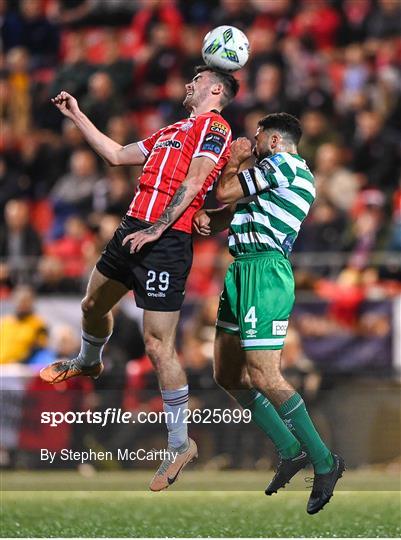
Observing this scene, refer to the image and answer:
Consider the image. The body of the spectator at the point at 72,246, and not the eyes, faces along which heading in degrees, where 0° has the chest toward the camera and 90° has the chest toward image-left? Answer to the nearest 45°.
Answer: approximately 0°

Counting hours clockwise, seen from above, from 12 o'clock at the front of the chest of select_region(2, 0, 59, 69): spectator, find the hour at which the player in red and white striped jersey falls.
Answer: The player in red and white striped jersey is roughly at 12 o'clock from the spectator.

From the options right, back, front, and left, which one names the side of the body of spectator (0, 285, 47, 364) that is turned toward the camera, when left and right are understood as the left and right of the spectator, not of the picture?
front

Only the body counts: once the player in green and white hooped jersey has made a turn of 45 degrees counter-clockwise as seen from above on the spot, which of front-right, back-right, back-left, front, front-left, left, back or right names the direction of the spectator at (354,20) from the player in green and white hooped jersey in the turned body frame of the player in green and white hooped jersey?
back-right

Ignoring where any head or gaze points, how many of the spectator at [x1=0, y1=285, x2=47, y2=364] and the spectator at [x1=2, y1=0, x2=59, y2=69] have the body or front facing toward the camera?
2

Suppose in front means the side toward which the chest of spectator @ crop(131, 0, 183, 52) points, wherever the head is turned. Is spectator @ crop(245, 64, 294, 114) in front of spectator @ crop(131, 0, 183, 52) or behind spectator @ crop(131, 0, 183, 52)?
in front

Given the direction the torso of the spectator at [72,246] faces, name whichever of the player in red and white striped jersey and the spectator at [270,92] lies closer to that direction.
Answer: the player in red and white striped jersey

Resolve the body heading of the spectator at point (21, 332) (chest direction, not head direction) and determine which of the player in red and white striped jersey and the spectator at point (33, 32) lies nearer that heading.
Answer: the player in red and white striped jersey
